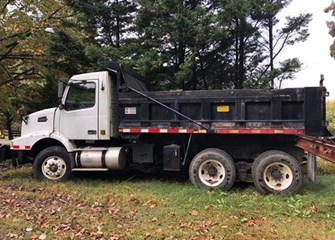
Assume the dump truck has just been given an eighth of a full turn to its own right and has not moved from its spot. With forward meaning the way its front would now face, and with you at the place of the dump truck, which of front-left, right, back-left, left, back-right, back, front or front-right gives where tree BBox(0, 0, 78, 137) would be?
front

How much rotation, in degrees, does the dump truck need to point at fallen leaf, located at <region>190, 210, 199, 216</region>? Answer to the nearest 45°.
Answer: approximately 90° to its left

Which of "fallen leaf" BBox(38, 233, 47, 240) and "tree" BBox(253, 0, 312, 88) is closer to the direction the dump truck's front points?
the fallen leaf

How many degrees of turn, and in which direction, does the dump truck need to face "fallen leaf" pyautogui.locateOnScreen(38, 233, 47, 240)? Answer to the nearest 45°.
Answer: approximately 45° to its left

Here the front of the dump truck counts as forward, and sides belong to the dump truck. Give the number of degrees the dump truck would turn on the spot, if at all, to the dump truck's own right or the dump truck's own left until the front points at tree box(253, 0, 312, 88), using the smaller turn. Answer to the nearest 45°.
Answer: approximately 135° to the dump truck's own right

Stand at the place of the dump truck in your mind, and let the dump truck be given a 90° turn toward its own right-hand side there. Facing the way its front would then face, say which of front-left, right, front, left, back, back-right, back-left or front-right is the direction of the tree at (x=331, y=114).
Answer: front-right

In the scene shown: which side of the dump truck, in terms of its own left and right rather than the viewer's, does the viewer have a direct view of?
left

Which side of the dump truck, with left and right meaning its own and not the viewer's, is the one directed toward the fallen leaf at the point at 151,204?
left
